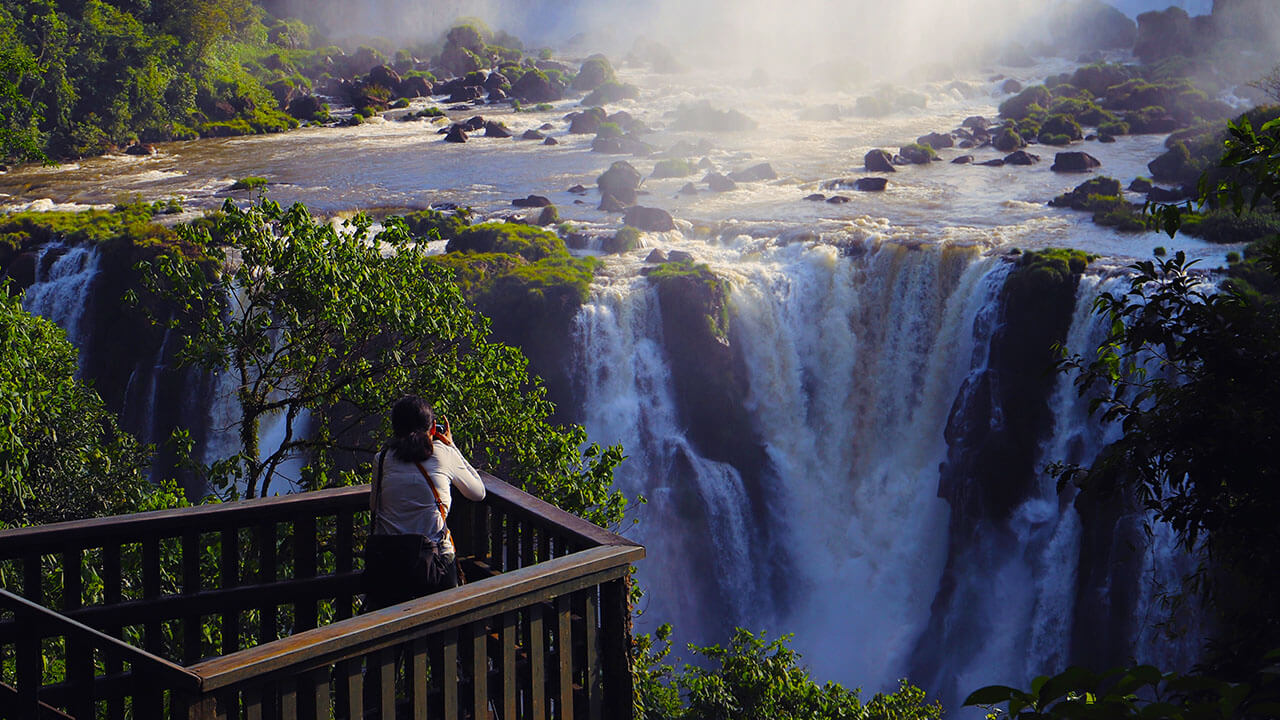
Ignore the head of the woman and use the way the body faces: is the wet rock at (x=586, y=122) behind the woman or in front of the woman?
in front

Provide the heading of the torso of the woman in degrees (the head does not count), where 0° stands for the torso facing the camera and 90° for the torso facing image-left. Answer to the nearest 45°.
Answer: approximately 225°

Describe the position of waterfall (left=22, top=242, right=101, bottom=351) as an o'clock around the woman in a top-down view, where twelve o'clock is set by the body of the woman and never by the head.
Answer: The waterfall is roughly at 10 o'clock from the woman.

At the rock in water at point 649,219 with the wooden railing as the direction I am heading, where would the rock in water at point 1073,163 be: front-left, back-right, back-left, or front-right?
back-left

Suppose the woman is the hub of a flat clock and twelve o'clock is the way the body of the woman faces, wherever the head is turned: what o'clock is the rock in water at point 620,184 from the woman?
The rock in water is roughly at 11 o'clock from the woman.

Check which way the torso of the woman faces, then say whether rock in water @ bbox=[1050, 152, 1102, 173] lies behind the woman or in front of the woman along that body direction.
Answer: in front

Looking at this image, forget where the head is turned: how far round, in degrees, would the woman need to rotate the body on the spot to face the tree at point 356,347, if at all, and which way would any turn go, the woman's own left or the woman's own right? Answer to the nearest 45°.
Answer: approximately 45° to the woman's own left

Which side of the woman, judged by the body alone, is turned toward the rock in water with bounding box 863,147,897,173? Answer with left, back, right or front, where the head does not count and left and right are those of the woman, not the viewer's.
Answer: front

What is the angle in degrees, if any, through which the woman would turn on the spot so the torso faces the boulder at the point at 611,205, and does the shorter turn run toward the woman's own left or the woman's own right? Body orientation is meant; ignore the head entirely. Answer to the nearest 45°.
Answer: approximately 45° to the woman's own left

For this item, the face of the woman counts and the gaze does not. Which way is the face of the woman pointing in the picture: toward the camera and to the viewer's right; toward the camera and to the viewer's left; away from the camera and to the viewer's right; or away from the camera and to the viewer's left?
away from the camera and to the viewer's right

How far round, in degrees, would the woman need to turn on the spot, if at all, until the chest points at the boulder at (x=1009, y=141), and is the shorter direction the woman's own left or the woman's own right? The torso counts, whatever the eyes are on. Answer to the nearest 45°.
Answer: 0° — they already face it

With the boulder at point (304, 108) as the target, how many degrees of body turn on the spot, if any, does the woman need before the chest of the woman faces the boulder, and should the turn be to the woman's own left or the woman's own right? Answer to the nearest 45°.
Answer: approximately 45° to the woman's own left

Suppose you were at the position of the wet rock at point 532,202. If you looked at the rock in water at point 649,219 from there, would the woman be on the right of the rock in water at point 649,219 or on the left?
right
